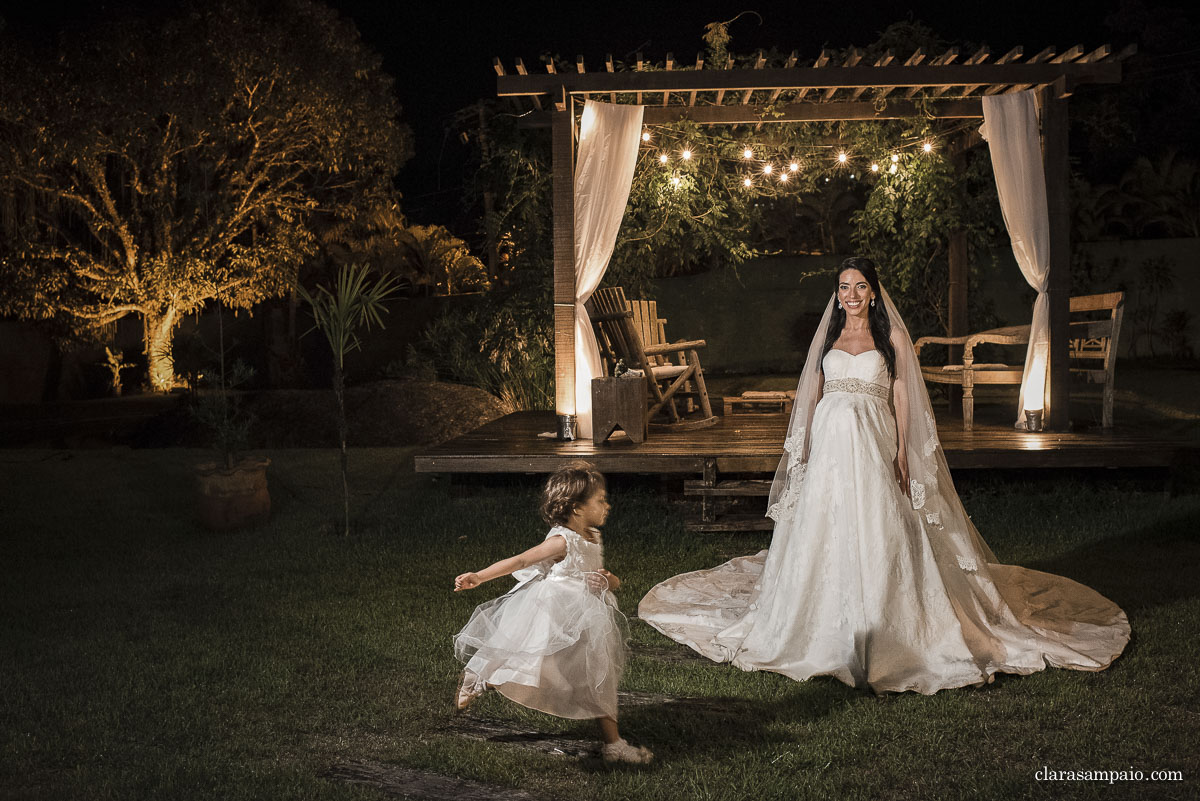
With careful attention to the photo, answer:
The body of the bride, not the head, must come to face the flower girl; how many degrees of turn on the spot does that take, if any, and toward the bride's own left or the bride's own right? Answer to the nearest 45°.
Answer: approximately 45° to the bride's own right

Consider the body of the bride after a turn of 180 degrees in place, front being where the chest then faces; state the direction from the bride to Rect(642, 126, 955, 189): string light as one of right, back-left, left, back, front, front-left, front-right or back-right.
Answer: front

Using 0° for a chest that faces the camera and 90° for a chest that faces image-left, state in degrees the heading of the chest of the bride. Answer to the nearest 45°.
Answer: approximately 0°

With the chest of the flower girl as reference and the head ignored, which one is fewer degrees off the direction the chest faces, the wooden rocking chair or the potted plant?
the wooden rocking chair

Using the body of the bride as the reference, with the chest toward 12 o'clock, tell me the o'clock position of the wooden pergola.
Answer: The wooden pergola is roughly at 6 o'clock from the bride.

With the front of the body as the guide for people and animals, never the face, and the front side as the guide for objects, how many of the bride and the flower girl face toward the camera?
1

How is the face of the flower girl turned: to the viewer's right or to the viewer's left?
to the viewer's right

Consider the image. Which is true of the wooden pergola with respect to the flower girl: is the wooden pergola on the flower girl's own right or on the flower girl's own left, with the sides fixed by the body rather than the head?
on the flower girl's own left

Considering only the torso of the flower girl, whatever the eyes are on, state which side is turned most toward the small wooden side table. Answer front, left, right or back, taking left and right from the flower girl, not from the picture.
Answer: left

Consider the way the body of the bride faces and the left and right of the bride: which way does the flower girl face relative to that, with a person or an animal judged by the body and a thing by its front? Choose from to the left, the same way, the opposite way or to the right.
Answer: to the left

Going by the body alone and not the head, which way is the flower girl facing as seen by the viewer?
to the viewer's right

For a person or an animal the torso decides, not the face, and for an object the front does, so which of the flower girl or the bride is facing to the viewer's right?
the flower girl
